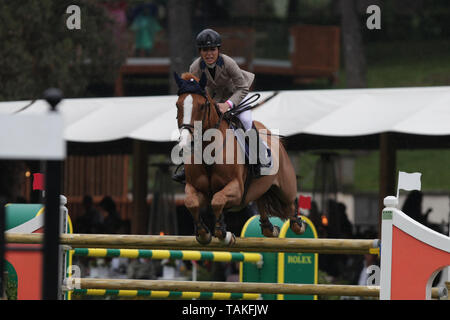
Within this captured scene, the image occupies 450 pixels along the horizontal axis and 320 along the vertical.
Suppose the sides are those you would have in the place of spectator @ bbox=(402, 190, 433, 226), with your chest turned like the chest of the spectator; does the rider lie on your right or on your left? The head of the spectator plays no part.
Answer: on your right

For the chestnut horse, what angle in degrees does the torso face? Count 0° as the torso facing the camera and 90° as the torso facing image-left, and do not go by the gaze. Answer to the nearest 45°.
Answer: approximately 45°

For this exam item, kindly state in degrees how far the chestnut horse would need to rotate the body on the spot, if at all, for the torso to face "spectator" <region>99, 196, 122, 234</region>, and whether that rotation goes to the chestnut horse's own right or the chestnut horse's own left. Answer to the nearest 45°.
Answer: approximately 135° to the chestnut horse's own right

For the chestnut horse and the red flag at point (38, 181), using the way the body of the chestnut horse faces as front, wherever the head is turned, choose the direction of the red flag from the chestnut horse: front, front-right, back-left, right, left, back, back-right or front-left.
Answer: right

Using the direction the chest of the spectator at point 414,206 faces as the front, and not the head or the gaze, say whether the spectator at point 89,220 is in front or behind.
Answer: behind
